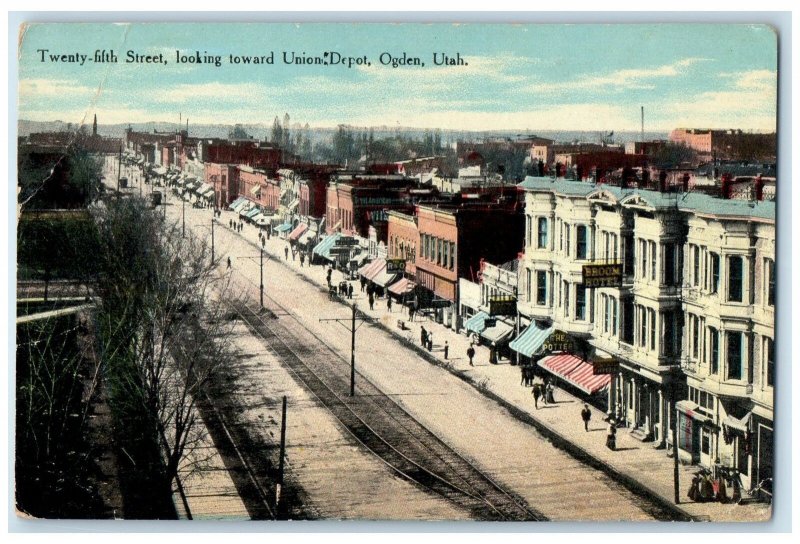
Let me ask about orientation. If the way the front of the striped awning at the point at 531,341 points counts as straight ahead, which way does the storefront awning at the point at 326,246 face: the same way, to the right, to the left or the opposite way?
the same way

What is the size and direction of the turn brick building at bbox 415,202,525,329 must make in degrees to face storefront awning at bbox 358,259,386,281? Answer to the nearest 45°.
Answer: approximately 45° to its right

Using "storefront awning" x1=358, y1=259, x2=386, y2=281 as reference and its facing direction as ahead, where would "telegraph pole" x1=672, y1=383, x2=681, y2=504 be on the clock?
The telegraph pole is roughly at 8 o'clock from the storefront awning.

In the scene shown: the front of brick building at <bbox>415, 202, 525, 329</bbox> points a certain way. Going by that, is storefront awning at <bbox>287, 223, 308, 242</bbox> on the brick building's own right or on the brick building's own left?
on the brick building's own right

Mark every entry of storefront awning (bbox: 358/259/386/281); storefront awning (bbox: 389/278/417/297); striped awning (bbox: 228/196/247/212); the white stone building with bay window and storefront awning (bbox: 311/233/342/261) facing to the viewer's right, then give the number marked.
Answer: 0

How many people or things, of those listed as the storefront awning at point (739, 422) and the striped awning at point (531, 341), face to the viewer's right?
0

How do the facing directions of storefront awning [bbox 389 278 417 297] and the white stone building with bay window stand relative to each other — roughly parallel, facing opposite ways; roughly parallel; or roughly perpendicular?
roughly parallel

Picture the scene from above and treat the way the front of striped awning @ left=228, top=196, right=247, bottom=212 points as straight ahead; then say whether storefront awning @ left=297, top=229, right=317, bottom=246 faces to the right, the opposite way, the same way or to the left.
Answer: the same way

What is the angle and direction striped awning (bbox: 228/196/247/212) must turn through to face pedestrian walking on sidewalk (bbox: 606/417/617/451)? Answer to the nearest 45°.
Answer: approximately 135° to its left

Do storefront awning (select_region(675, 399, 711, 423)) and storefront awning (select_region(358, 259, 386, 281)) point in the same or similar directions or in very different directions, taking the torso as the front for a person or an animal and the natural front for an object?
same or similar directions

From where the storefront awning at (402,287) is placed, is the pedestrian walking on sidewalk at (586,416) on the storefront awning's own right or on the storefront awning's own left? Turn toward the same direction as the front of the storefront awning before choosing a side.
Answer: on the storefront awning's own left

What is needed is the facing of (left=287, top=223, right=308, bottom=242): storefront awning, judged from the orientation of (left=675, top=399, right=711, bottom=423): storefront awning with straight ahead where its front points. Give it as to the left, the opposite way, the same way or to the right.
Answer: the same way

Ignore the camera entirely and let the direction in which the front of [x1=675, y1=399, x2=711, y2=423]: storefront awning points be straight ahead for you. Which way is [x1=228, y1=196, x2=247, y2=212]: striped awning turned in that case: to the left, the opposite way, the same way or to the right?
the same way

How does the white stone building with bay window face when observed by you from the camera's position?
facing the viewer and to the left of the viewer

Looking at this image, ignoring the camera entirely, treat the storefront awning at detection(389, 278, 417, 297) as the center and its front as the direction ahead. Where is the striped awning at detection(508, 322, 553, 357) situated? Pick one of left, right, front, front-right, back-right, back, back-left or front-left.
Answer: back-left

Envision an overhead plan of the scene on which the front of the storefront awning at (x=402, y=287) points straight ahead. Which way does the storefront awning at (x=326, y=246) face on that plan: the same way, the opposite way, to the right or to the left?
the same way

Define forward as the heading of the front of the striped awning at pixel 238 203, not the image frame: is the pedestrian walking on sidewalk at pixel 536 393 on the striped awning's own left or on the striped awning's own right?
on the striped awning's own left

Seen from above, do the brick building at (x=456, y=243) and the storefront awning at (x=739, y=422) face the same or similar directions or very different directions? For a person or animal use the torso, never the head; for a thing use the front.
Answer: same or similar directions

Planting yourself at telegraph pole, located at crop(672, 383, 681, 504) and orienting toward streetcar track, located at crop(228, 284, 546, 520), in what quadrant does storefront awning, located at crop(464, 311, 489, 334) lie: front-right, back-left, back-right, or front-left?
front-right

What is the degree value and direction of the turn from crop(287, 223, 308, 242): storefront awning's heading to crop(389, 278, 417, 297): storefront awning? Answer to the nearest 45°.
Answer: approximately 135° to its left

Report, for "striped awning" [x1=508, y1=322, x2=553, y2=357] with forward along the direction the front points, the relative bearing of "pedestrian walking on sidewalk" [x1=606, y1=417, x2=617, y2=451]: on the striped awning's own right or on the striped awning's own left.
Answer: on the striped awning's own left
